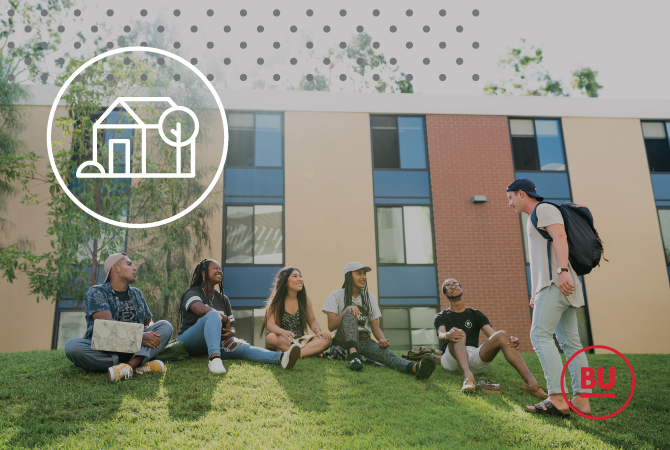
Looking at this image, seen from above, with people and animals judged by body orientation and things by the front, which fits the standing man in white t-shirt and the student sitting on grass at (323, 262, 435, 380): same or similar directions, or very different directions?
very different directions

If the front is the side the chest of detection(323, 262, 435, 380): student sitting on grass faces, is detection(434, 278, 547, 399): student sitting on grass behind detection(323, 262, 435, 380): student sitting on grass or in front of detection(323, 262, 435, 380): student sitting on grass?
in front

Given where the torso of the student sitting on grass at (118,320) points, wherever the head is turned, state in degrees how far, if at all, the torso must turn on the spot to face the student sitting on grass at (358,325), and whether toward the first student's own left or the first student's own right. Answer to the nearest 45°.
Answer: approximately 45° to the first student's own left

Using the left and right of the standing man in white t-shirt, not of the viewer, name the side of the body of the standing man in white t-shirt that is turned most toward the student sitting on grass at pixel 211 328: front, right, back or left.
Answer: front

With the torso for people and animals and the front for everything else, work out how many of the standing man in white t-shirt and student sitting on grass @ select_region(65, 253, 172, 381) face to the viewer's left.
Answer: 1

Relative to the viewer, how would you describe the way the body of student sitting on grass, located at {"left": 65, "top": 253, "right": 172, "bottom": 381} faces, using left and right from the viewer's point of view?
facing the viewer and to the right of the viewer

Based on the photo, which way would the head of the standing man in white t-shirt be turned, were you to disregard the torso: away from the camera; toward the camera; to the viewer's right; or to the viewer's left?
to the viewer's left

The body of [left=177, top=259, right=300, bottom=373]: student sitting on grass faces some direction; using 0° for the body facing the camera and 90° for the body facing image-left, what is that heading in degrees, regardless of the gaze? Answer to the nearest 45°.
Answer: approximately 315°

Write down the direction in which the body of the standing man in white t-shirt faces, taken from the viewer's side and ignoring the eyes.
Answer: to the viewer's left

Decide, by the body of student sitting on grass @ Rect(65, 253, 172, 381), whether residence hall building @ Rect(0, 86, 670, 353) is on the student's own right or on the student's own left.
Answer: on the student's own left

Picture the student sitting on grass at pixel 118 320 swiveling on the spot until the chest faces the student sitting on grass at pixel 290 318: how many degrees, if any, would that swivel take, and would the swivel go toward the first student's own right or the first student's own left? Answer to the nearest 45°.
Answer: approximately 45° to the first student's own left

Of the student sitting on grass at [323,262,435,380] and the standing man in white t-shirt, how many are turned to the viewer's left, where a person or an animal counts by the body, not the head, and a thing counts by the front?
1
